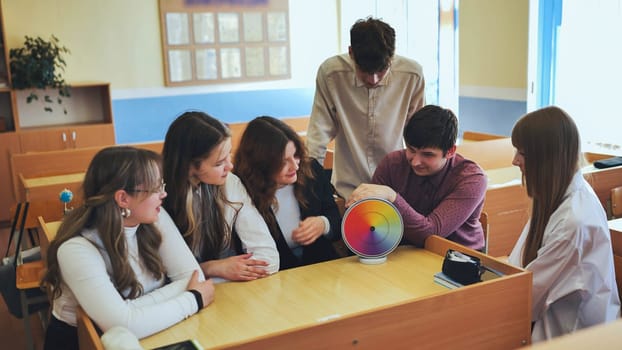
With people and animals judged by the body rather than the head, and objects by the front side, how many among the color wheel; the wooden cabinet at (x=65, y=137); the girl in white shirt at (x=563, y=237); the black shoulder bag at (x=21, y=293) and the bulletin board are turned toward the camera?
3

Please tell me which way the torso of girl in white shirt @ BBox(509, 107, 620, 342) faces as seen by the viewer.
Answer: to the viewer's left

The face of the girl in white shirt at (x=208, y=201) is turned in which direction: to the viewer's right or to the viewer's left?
to the viewer's right

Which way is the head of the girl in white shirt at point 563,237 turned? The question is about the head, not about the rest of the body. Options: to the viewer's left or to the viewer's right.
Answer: to the viewer's left

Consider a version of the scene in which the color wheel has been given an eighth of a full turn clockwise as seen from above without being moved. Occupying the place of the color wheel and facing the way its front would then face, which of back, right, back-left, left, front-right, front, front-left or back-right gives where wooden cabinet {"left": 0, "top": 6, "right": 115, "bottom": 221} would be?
right

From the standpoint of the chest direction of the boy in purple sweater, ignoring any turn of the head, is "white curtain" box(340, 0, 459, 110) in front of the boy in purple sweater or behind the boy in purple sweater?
behind

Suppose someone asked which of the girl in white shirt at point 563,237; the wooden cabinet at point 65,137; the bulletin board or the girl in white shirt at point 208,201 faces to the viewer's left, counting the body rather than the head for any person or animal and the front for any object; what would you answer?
the girl in white shirt at point 563,237

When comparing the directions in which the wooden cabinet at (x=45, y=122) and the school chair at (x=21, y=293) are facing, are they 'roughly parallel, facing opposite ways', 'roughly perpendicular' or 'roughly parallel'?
roughly perpendicular

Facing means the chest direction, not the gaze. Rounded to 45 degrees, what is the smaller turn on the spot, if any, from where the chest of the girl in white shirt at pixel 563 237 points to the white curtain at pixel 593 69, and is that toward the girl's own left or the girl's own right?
approximately 90° to the girl's own right

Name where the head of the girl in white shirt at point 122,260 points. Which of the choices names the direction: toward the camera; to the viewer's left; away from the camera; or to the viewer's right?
to the viewer's right

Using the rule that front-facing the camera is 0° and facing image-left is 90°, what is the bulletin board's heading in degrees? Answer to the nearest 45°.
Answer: approximately 0°

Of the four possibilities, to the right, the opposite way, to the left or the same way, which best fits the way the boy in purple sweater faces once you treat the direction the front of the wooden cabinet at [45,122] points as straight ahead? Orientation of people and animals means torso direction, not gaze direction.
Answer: to the right

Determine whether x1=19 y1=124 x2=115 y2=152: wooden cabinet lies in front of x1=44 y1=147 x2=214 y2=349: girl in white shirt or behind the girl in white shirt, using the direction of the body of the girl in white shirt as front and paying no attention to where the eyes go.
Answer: behind
